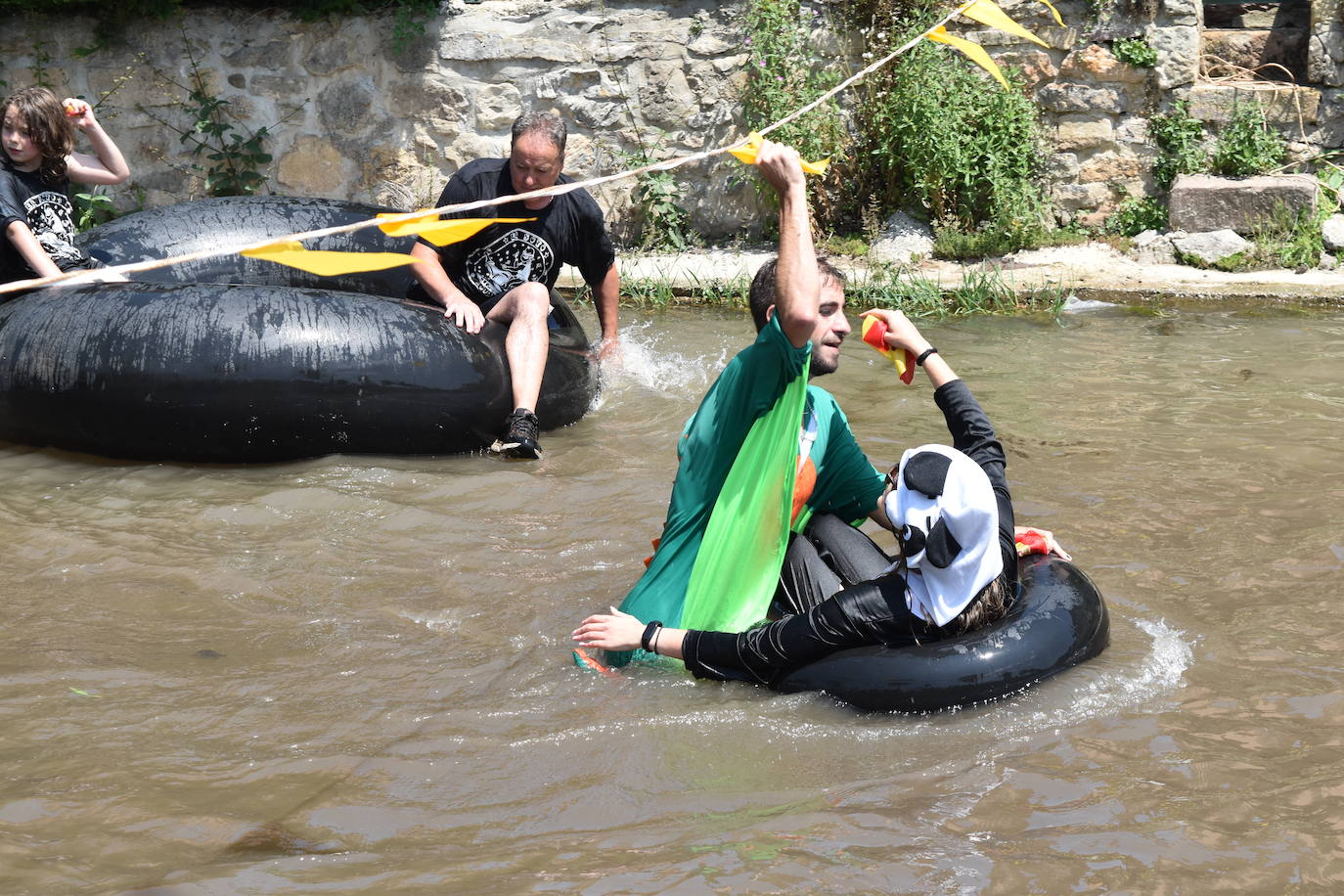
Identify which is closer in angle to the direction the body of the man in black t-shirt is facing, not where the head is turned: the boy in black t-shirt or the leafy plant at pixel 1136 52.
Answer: the boy in black t-shirt

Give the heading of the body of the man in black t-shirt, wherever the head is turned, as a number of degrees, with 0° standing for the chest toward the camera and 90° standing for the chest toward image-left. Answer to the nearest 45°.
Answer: approximately 0°

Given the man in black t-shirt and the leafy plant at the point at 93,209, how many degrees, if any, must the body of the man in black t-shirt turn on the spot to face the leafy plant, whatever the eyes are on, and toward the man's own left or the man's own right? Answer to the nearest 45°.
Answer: approximately 135° to the man's own right

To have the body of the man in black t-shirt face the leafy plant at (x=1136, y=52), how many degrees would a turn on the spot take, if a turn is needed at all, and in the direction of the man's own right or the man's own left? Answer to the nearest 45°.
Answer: approximately 135° to the man's own left

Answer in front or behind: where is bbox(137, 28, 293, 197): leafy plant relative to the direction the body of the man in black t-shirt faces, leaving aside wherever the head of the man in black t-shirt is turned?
behind

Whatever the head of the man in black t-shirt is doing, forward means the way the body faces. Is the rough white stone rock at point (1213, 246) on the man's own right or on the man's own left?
on the man's own left

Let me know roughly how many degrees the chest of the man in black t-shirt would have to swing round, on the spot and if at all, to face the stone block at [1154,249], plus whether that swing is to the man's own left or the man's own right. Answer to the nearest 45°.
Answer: approximately 135° to the man's own left

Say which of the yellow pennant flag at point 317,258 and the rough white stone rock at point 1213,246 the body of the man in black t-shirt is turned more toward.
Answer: the yellow pennant flag
